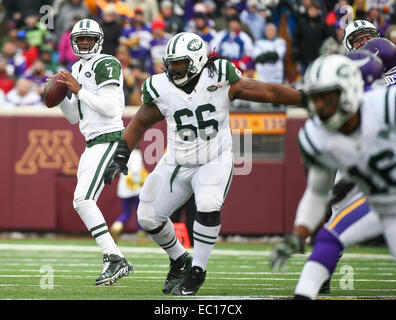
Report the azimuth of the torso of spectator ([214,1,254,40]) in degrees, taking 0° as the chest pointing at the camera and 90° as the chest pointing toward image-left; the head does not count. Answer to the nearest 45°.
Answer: approximately 0°

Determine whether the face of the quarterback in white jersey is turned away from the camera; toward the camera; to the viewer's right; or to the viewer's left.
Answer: toward the camera

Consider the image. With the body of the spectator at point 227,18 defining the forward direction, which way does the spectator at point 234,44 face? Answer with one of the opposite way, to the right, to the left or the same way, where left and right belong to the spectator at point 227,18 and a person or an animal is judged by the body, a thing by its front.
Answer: the same way

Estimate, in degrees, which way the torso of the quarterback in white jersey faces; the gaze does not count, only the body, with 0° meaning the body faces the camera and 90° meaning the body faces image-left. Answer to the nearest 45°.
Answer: approximately 45°

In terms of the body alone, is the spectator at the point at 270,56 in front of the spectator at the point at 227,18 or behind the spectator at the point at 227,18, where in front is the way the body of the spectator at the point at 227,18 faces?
in front

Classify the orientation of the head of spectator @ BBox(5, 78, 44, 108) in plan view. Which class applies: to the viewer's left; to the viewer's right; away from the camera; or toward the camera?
toward the camera

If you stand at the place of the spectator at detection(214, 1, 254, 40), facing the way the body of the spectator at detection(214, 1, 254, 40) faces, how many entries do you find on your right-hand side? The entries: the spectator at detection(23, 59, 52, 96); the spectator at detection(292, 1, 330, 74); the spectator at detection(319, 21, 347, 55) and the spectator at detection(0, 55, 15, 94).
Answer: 2

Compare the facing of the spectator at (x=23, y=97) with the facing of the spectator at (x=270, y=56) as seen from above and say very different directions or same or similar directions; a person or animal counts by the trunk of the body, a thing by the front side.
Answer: same or similar directions

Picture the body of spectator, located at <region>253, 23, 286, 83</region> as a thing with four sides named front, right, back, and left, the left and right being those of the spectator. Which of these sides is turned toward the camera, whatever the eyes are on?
front

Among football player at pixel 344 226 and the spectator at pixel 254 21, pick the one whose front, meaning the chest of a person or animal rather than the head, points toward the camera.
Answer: the spectator

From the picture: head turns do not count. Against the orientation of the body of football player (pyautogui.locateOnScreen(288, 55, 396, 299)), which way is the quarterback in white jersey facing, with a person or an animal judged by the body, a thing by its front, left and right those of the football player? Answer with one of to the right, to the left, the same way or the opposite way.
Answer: the same way

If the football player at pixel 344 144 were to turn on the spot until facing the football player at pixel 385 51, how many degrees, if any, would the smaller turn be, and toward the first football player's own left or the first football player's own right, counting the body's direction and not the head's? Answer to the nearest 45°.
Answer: approximately 135° to the first football player's own right

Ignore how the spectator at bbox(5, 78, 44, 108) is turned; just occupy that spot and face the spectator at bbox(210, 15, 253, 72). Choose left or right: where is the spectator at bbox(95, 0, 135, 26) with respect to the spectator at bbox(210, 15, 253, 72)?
left

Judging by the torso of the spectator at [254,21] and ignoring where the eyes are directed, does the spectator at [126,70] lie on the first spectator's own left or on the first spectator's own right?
on the first spectator's own right

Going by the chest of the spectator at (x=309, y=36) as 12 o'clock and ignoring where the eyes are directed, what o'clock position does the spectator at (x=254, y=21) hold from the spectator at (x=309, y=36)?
the spectator at (x=254, y=21) is roughly at 4 o'clock from the spectator at (x=309, y=36).

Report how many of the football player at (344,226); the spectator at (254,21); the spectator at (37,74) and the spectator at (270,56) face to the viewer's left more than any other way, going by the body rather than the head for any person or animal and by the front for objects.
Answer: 1

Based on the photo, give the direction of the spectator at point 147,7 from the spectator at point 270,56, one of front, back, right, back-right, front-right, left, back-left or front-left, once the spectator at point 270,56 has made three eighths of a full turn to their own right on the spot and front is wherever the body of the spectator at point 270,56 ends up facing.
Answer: front
